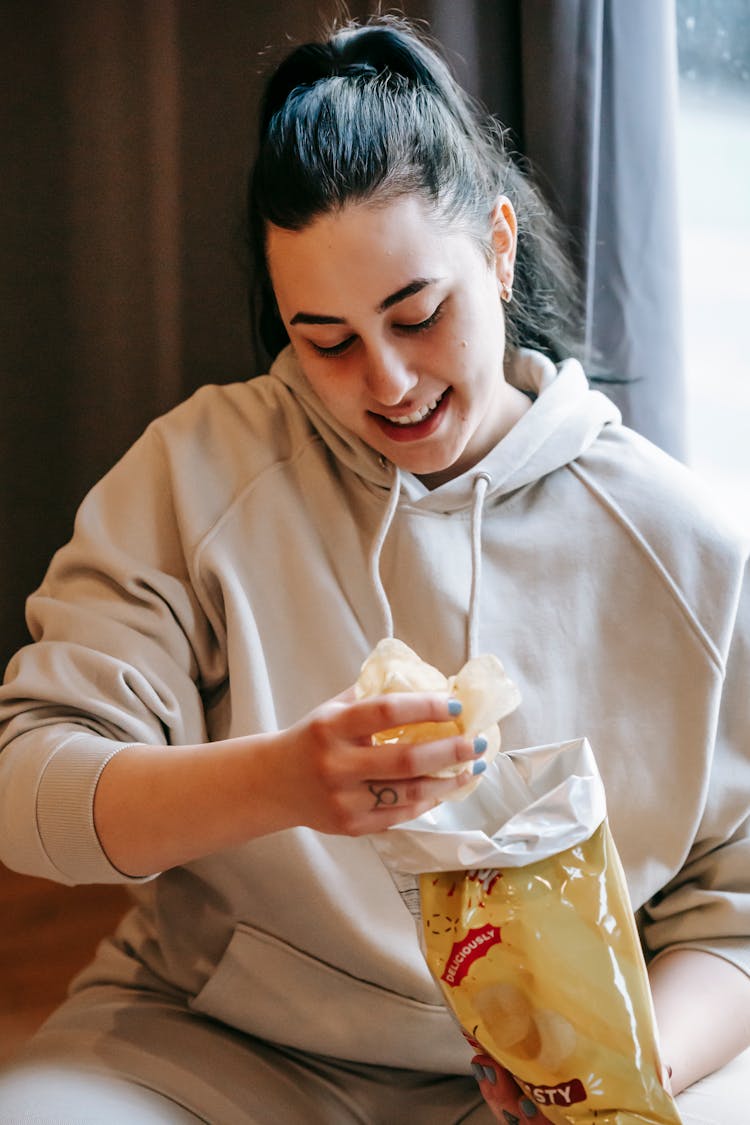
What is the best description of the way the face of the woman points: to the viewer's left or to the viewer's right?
to the viewer's left

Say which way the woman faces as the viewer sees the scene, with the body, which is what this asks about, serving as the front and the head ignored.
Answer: toward the camera
